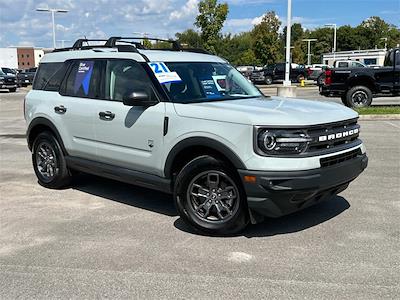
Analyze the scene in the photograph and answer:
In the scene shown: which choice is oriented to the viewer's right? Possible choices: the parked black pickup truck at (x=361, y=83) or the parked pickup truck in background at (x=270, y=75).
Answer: the parked black pickup truck

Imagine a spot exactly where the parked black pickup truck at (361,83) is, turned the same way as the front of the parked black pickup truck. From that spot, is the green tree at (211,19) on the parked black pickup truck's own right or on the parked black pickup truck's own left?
on the parked black pickup truck's own left

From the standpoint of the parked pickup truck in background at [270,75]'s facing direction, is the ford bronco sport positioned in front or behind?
in front

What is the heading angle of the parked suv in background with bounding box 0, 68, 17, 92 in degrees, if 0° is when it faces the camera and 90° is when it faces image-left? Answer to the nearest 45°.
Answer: approximately 315°

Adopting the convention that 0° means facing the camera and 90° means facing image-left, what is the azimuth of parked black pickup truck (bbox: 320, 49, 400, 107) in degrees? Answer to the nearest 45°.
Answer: approximately 270°

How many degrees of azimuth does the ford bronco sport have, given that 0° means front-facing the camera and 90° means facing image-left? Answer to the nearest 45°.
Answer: approximately 315°

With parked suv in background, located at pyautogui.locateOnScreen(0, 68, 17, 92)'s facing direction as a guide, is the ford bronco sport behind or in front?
in front

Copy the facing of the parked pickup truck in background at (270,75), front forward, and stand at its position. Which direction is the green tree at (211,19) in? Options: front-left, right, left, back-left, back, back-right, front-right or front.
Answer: front-right

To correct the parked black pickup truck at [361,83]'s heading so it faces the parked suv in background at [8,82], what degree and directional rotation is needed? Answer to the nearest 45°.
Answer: approximately 135° to its left

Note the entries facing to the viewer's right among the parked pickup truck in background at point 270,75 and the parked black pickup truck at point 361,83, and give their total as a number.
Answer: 1

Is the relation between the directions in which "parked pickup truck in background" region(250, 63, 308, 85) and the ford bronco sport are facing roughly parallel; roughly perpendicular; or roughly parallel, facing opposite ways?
roughly perpendicular
